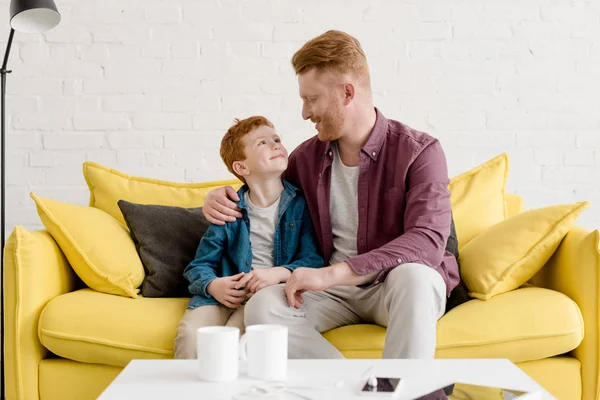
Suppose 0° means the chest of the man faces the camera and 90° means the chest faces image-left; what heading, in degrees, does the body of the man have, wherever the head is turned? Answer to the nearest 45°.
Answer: approximately 45°

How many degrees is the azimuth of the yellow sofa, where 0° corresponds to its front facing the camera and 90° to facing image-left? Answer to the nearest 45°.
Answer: approximately 0°

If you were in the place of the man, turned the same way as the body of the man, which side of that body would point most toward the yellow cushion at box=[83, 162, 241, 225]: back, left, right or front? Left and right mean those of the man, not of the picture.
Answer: right

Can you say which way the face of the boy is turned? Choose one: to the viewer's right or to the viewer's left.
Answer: to the viewer's right
